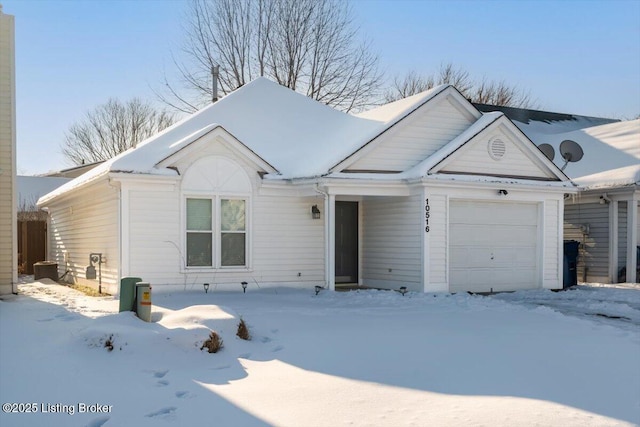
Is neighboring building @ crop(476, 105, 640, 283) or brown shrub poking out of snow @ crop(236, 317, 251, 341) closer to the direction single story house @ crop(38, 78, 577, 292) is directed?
the brown shrub poking out of snow

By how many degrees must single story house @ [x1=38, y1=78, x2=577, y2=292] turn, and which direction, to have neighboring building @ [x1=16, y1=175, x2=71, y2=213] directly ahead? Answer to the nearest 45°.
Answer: approximately 135° to its right

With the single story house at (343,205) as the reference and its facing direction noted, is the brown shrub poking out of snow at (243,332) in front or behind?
in front

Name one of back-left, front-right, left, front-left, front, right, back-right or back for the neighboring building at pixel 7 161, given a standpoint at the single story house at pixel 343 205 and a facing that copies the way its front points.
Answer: right

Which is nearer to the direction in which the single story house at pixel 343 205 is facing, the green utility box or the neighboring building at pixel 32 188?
the green utility box

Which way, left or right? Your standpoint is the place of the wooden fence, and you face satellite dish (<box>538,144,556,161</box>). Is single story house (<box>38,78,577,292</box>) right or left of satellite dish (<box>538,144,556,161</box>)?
right

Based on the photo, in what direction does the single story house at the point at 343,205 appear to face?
toward the camera

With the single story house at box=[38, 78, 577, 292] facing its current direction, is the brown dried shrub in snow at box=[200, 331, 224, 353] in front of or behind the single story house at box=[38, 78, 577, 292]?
in front

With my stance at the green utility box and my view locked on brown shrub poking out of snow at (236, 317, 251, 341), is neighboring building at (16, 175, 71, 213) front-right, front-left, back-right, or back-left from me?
back-left

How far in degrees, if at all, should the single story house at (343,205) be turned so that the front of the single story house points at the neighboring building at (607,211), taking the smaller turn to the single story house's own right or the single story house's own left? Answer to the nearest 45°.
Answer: approximately 135° to the single story house's own left
